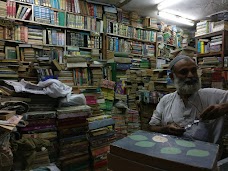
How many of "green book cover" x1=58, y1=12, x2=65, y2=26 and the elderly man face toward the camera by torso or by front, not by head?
2

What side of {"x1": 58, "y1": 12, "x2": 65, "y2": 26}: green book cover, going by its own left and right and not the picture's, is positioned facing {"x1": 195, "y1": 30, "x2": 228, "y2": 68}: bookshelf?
left

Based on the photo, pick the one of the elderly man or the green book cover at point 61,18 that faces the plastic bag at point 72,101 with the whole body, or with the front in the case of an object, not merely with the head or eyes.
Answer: the green book cover

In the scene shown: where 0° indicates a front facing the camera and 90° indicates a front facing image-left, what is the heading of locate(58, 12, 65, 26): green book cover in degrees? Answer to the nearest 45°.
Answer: approximately 0°

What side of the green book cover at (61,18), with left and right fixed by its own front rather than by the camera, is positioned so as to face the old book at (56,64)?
front

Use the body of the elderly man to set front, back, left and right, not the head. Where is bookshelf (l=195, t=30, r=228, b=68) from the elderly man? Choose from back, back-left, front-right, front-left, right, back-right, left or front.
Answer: back

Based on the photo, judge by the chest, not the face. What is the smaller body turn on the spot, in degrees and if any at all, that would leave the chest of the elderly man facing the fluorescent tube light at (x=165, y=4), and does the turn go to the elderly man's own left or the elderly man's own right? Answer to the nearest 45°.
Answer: approximately 180°

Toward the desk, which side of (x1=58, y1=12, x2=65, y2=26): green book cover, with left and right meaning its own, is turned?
front

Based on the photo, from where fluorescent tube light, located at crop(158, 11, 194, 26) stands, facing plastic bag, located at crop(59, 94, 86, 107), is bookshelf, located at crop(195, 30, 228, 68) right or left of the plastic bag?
left

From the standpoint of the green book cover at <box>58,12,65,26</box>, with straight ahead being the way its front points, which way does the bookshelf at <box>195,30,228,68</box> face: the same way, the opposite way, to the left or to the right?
to the right

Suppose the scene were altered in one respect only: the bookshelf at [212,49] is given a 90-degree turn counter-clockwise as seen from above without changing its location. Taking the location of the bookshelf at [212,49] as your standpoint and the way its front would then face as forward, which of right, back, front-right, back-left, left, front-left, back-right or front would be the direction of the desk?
front-right

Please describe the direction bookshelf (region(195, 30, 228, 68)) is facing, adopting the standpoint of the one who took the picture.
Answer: facing the viewer and to the left of the viewer
